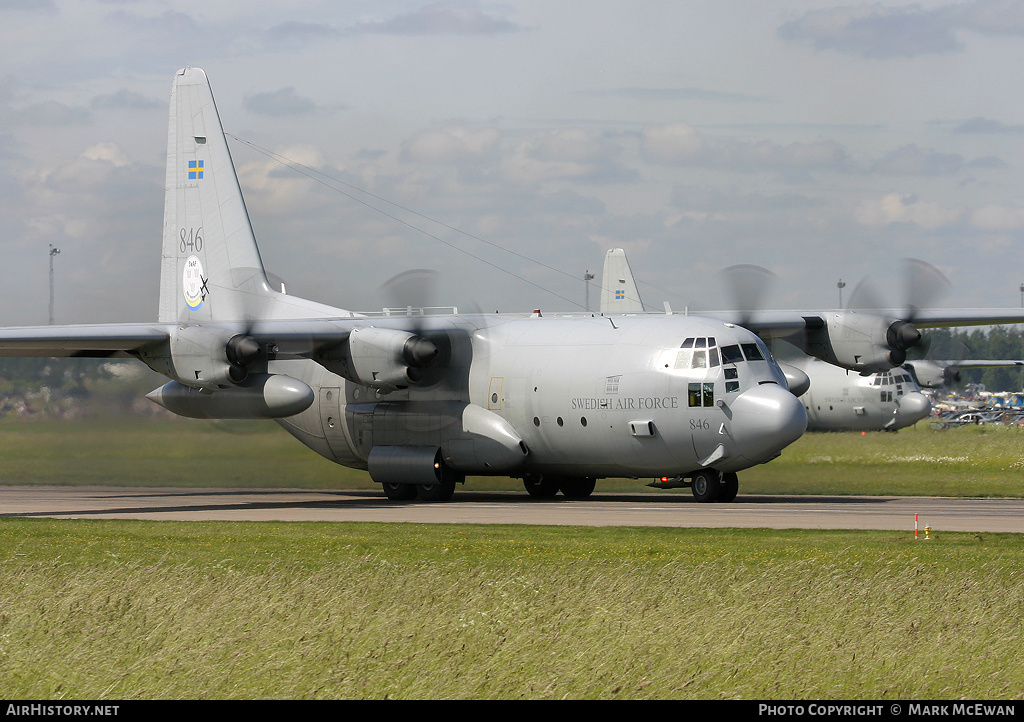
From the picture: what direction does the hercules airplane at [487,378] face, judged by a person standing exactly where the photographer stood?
facing the viewer and to the right of the viewer
